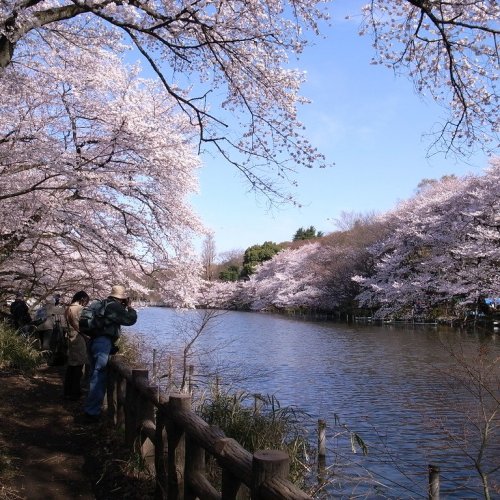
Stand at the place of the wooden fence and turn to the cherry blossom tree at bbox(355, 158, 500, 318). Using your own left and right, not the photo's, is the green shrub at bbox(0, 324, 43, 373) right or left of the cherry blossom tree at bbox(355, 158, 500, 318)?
left

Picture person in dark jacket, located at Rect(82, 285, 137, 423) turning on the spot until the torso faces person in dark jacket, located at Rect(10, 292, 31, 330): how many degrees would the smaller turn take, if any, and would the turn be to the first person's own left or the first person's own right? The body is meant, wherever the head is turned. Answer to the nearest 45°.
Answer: approximately 90° to the first person's own left

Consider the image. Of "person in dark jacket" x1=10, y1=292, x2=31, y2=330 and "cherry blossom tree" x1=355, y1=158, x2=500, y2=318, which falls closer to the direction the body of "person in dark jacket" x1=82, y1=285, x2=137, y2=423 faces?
the cherry blossom tree

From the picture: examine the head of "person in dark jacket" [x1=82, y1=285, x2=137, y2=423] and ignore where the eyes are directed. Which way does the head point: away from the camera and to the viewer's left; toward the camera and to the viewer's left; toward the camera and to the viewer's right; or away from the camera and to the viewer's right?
away from the camera and to the viewer's right

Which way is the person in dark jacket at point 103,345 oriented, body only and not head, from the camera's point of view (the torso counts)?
to the viewer's right

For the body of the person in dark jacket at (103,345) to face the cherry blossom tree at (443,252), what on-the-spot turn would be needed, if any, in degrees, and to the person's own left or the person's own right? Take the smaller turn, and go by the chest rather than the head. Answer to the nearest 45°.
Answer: approximately 45° to the person's own left

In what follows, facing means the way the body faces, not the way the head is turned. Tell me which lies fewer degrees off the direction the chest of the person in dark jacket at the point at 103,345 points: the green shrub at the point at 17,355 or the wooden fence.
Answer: the wooden fence
